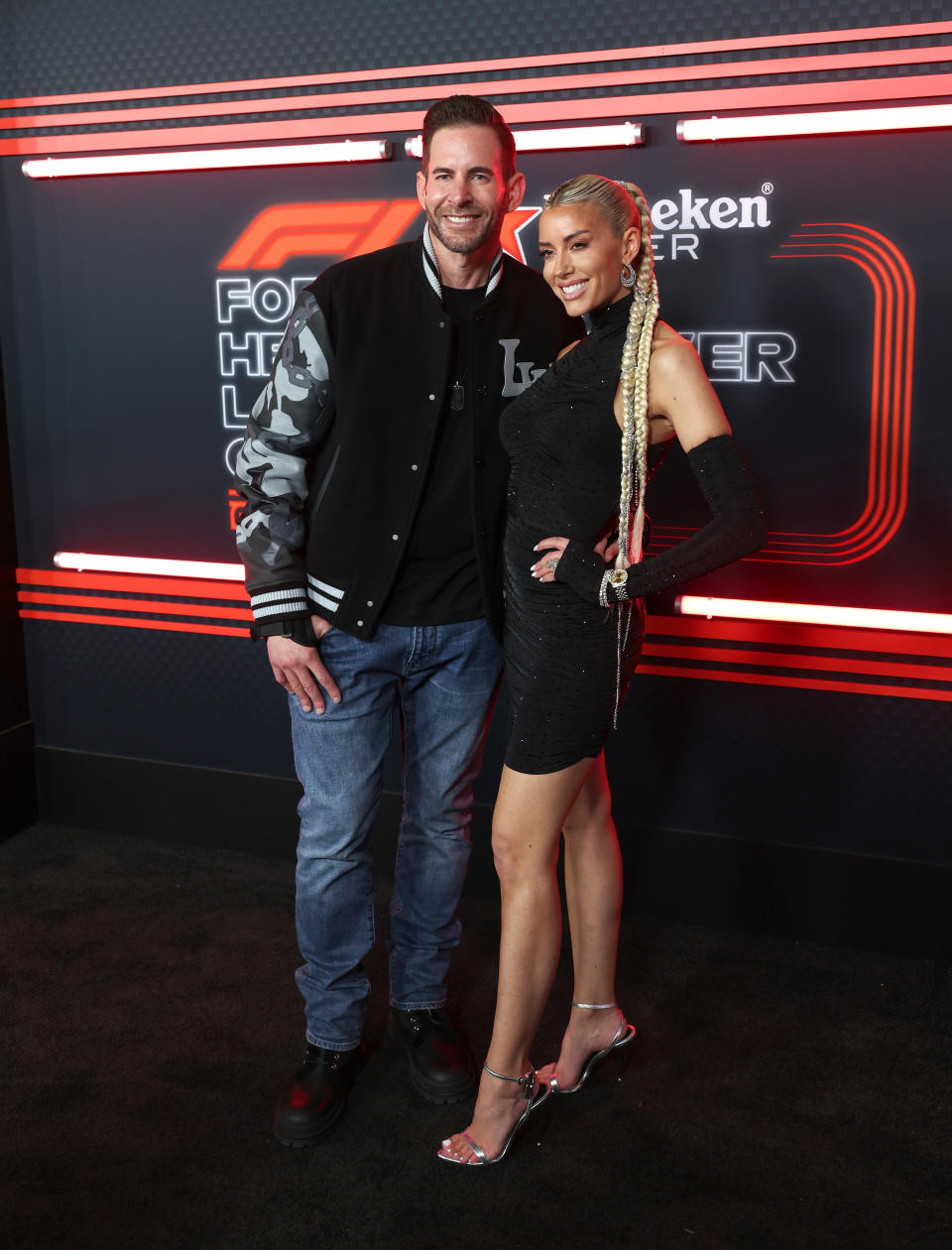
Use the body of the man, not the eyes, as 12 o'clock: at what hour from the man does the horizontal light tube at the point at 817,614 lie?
The horizontal light tube is roughly at 8 o'clock from the man.

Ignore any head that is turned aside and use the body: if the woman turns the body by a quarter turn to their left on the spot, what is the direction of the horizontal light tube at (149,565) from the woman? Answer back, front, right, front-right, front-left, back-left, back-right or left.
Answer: back

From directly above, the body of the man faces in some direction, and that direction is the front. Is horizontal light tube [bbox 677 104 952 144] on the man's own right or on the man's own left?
on the man's own left

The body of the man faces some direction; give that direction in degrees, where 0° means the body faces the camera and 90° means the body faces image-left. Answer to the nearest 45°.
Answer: approximately 0°

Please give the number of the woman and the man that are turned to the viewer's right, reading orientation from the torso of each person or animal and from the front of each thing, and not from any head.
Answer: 0

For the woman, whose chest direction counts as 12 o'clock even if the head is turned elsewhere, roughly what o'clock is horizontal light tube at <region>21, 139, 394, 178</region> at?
The horizontal light tube is roughly at 3 o'clock from the woman.

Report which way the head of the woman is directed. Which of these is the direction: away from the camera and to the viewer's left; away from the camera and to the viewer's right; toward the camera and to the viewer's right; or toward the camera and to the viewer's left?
toward the camera and to the viewer's left

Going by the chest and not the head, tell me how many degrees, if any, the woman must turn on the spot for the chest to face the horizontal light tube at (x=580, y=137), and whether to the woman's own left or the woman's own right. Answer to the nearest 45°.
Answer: approximately 135° to the woman's own right

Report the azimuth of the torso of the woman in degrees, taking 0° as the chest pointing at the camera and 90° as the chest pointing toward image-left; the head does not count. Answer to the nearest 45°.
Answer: approximately 45°
